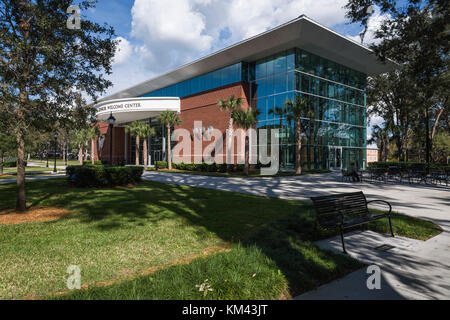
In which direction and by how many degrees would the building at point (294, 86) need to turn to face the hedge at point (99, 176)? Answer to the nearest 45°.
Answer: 0° — it already faces it

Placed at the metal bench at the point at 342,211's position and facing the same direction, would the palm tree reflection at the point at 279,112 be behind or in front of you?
behind

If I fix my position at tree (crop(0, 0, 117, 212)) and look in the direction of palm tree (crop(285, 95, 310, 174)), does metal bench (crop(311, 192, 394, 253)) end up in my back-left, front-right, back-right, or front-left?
front-right

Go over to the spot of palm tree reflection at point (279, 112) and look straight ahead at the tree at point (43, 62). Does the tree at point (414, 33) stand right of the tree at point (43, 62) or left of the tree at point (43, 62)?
left

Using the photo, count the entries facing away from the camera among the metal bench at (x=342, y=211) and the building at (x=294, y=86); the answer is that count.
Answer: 0

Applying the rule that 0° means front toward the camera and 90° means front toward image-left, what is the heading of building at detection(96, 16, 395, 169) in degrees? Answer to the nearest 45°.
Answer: approximately 45°
